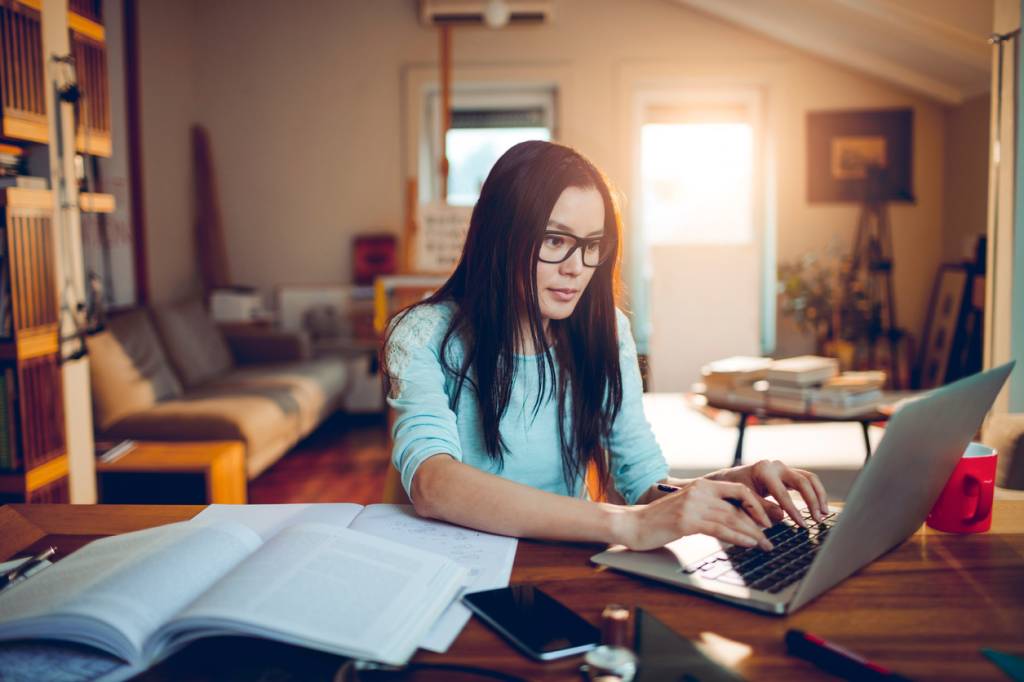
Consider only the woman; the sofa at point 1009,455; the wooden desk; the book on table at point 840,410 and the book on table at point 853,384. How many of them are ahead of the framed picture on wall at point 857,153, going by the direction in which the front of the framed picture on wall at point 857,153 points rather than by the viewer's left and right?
5

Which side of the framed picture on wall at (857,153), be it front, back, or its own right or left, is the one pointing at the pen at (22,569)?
front

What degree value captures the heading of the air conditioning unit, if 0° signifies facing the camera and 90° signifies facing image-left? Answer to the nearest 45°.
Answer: approximately 0°

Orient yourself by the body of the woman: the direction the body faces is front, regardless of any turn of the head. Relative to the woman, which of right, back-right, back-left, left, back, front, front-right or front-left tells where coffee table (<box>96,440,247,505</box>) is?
back

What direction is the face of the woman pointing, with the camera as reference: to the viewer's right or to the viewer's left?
to the viewer's right

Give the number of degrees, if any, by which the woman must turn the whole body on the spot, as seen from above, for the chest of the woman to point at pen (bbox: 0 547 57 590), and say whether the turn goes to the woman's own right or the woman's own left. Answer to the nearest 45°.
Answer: approximately 90° to the woman's own right

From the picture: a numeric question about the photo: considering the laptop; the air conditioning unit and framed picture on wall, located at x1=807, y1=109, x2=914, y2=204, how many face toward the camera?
2

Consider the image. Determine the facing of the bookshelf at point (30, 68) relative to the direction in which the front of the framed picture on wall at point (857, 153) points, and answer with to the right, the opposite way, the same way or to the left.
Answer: to the left

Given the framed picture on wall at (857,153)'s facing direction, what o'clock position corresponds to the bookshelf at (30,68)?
The bookshelf is roughly at 1 o'clock from the framed picture on wall.

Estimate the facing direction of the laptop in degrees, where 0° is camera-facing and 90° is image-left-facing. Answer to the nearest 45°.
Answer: approximately 135°

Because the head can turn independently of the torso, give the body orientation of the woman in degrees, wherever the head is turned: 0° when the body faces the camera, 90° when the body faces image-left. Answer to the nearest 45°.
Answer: approximately 315°

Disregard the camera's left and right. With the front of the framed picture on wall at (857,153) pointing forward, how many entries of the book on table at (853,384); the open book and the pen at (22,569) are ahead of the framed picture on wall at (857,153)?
3
